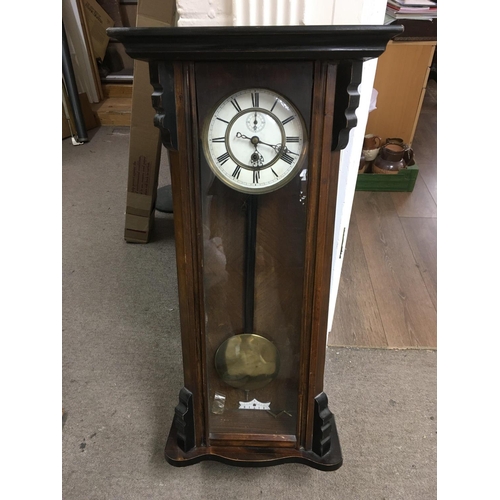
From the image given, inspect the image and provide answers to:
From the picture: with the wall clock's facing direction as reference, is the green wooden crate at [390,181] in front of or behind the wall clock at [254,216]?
behind

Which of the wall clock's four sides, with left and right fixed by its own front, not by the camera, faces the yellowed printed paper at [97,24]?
back

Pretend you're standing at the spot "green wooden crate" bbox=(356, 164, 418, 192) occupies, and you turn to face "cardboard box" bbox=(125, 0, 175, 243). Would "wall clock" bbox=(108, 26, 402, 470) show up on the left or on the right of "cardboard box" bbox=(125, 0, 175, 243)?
left

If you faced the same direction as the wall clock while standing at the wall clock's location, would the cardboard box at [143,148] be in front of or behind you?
behind

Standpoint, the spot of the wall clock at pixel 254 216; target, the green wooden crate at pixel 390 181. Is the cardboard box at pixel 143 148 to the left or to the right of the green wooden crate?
left

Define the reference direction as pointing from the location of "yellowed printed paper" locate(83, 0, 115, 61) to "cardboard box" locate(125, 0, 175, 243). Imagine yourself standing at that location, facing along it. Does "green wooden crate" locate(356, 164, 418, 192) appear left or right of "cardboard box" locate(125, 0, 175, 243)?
left

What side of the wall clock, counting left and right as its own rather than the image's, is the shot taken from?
front
